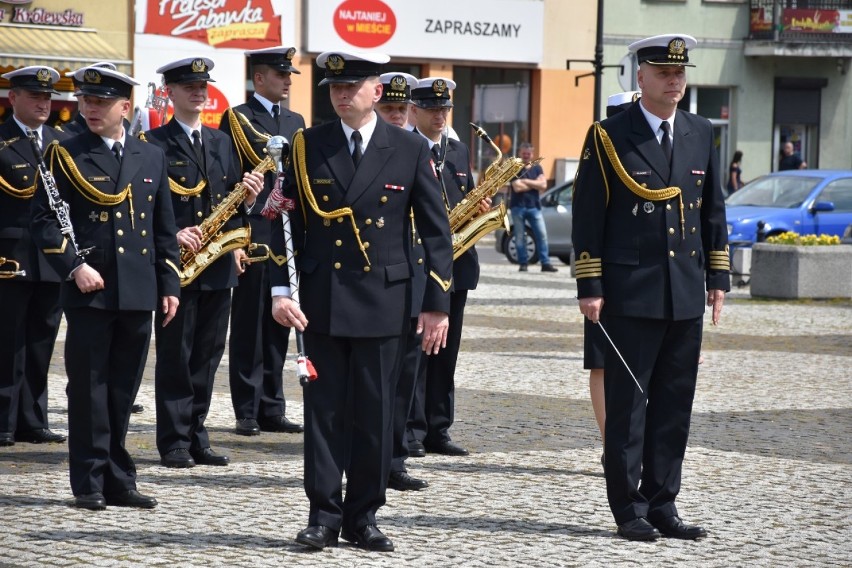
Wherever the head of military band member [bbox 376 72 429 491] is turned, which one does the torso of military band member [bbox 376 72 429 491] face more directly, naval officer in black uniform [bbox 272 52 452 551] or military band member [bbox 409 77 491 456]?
the naval officer in black uniform

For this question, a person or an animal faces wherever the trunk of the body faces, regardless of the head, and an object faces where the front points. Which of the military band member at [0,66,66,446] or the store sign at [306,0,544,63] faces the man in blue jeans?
the store sign

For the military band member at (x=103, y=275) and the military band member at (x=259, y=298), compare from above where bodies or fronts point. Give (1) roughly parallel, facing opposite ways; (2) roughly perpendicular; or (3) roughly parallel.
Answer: roughly parallel

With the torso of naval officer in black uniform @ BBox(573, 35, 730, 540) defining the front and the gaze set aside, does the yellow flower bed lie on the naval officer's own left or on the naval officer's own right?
on the naval officer's own left

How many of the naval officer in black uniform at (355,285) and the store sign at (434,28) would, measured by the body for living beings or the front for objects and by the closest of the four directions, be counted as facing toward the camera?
2

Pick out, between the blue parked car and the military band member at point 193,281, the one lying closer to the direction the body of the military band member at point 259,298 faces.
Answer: the military band member

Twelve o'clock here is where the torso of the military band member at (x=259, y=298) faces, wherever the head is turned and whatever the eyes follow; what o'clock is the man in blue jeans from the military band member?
The man in blue jeans is roughly at 8 o'clock from the military band member.

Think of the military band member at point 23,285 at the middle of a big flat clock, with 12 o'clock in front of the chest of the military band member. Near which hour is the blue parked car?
The blue parked car is roughly at 9 o'clock from the military band member.

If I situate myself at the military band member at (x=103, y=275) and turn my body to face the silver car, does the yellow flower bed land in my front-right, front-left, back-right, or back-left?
front-right

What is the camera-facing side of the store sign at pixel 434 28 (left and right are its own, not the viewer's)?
front

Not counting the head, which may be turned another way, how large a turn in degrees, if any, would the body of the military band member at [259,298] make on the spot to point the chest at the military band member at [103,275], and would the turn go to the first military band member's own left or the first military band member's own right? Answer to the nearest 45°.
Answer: approximately 45° to the first military band member's own right

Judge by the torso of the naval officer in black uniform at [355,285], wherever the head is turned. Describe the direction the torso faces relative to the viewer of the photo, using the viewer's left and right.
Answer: facing the viewer

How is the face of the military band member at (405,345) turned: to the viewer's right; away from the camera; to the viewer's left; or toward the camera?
toward the camera

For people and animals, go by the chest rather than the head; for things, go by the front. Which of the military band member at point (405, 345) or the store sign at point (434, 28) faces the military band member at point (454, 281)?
the store sign

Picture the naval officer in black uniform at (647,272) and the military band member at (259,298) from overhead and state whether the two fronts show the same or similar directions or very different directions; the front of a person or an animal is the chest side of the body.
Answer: same or similar directions
